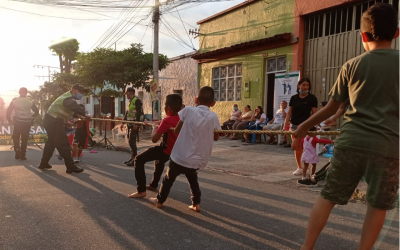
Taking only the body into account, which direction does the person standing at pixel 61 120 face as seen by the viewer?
to the viewer's right

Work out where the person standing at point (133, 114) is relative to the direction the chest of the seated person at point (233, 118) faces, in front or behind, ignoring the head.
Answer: in front

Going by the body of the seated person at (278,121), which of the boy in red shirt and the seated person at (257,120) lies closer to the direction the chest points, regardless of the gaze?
the boy in red shirt

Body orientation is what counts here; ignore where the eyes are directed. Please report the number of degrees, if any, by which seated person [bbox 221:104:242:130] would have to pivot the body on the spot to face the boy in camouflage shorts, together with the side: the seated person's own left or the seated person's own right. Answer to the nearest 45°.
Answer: approximately 45° to the seated person's own left

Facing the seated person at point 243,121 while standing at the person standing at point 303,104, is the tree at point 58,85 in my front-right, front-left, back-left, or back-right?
front-left

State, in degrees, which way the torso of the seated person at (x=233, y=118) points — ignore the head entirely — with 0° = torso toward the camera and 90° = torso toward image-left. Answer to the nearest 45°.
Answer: approximately 45°

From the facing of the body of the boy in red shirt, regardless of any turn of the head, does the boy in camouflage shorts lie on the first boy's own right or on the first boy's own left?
on the first boy's own left

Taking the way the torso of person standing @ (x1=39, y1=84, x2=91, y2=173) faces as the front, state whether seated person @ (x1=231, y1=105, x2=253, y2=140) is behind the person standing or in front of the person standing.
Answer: in front

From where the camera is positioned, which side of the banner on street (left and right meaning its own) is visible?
front

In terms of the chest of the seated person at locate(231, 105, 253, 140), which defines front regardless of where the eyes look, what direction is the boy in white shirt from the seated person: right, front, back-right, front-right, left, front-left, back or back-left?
front-left

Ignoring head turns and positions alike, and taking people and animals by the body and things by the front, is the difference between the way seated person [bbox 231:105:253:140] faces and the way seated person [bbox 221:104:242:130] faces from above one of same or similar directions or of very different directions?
same or similar directions

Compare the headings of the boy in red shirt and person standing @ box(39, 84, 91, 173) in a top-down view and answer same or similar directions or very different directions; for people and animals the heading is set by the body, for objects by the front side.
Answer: very different directions

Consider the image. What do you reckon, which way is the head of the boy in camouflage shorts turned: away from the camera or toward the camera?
away from the camera
